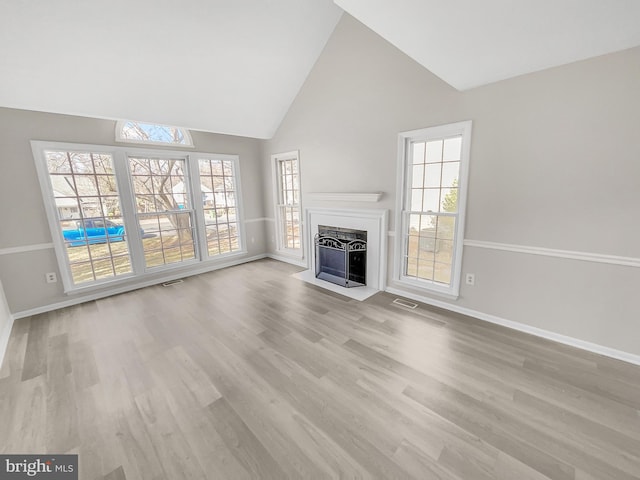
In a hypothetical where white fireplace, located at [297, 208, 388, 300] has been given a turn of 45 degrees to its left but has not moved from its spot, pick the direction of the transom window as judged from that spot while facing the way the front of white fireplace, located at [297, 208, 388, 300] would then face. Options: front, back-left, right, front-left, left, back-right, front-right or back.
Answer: right

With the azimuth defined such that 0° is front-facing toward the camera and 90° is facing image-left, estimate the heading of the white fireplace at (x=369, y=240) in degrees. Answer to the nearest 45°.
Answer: approximately 45°

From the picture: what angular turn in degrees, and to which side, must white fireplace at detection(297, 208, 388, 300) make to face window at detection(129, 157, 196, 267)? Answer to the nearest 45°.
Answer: approximately 45° to its right

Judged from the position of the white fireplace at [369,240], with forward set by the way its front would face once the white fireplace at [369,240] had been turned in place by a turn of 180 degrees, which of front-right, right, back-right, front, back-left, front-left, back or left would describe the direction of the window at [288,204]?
left

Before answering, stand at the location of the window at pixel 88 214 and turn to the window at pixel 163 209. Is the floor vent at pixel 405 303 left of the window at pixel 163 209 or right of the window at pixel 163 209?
right

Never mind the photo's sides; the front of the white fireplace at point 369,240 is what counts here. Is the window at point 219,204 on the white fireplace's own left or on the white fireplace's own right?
on the white fireplace's own right

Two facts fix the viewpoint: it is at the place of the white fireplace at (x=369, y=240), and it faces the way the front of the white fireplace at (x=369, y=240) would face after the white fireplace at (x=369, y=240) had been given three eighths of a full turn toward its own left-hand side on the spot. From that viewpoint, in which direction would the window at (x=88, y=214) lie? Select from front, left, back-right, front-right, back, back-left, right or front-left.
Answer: back

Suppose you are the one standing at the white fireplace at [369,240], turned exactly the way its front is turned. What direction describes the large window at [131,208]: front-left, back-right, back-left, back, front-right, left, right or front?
front-right
